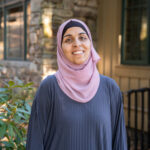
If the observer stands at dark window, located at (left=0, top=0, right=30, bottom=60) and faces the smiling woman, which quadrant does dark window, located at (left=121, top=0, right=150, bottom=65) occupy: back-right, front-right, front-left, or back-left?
front-left

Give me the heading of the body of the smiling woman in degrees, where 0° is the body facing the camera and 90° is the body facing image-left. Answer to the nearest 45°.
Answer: approximately 0°

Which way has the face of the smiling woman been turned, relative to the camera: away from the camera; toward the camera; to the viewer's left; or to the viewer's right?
toward the camera

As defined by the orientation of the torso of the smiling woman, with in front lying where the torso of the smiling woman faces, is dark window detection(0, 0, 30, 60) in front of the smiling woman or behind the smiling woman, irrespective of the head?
behind

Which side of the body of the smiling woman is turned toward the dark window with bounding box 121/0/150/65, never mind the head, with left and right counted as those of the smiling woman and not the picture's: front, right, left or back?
back
